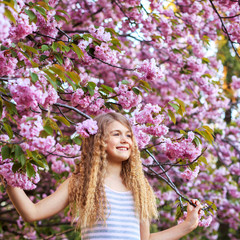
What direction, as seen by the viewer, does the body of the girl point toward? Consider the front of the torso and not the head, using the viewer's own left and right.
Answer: facing the viewer and to the right of the viewer
